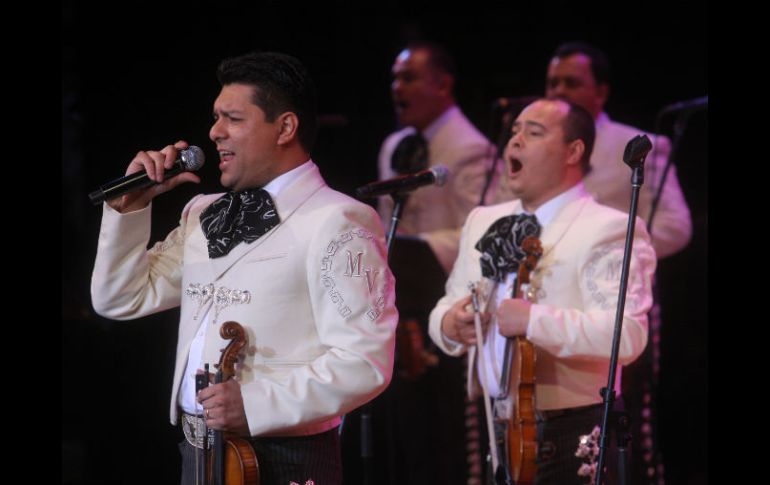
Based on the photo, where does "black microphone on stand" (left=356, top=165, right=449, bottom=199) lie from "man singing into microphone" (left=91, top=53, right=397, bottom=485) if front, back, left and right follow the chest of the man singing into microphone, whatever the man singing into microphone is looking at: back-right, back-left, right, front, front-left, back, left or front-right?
back

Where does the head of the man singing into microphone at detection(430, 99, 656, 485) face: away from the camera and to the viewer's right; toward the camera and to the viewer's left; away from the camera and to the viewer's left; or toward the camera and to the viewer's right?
toward the camera and to the viewer's left

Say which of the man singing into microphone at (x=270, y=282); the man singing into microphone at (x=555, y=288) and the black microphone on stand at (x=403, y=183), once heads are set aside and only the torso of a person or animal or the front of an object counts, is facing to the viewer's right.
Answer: the black microphone on stand

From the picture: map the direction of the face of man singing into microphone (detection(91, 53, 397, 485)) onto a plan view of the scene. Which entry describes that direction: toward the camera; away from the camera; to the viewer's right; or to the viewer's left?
to the viewer's left

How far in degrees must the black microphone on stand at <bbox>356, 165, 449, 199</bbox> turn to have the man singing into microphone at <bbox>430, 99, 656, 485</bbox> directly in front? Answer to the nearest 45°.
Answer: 0° — it already faces them

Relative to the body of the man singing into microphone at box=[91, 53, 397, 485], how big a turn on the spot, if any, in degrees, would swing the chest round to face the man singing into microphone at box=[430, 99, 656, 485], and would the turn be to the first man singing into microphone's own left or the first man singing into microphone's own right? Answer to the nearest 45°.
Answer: approximately 180°

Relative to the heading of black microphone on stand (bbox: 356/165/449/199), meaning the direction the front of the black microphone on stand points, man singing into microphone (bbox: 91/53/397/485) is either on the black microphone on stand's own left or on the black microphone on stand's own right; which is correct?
on the black microphone on stand's own right

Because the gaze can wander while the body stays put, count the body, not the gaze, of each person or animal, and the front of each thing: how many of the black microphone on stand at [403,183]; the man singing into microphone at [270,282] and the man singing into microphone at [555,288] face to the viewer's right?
1

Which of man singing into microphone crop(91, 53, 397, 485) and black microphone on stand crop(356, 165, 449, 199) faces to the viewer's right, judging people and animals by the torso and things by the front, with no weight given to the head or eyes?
the black microphone on stand

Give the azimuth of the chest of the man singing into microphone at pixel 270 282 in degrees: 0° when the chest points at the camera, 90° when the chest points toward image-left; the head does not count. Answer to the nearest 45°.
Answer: approximately 45°

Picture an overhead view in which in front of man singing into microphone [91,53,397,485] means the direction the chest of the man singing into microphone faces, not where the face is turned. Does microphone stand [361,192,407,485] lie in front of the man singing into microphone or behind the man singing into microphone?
behind

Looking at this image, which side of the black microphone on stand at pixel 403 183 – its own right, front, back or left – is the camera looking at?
right

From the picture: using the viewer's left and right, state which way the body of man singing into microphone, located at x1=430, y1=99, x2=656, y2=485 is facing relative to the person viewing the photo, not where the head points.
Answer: facing the viewer and to the left of the viewer

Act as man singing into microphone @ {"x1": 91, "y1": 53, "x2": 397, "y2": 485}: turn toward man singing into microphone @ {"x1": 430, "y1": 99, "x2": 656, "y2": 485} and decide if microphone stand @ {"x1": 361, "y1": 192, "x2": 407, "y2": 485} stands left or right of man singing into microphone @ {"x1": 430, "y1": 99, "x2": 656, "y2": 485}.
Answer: left
